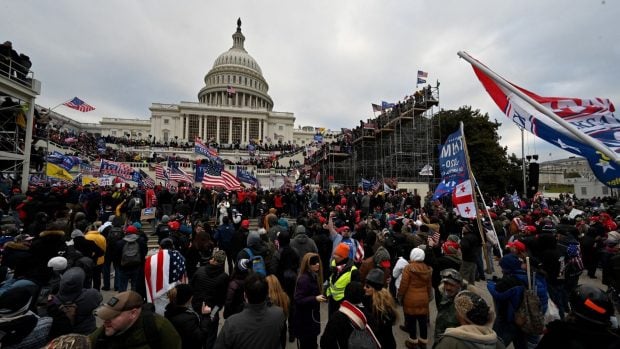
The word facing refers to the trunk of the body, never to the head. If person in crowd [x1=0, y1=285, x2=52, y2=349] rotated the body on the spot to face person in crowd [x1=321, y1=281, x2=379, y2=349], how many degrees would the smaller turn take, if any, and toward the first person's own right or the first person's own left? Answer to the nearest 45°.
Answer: approximately 135° to the first person's own right

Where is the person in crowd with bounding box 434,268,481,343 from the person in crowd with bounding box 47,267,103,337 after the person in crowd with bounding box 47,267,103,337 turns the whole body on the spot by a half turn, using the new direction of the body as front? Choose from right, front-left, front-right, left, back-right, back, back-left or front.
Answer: front-left

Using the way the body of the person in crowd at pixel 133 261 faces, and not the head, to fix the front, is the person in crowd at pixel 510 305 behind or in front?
behind

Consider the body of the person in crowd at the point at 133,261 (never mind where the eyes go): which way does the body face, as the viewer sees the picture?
away from the camera

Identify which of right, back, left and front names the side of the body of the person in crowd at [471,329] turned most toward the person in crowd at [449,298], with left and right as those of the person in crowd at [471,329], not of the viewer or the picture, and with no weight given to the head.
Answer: front

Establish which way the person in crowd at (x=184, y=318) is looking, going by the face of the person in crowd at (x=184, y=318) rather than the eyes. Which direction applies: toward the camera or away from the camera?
away from the camera

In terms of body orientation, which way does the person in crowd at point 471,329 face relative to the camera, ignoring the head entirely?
away from the camera

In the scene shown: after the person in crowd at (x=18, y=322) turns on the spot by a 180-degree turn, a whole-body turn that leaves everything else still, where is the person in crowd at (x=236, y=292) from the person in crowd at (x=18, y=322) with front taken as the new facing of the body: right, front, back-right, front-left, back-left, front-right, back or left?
left

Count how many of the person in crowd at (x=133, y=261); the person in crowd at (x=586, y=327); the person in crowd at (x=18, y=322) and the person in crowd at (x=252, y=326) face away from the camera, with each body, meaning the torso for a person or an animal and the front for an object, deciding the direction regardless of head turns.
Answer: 4

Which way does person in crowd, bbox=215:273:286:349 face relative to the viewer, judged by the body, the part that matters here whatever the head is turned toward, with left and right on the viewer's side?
facing away from the viewer

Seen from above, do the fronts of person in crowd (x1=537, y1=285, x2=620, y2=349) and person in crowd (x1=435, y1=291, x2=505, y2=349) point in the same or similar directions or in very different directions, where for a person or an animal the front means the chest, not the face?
same or similar directions

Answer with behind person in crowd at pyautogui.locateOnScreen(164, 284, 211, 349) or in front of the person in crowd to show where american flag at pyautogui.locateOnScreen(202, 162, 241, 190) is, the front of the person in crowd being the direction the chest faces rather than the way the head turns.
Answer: in front

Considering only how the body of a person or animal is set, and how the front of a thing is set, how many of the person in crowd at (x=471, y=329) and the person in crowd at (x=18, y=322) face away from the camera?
2

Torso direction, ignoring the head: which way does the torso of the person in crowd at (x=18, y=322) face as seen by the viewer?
away from the camera

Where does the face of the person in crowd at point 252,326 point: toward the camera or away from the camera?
away from the camera

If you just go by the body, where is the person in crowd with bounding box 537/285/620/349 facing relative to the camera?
away from the camera

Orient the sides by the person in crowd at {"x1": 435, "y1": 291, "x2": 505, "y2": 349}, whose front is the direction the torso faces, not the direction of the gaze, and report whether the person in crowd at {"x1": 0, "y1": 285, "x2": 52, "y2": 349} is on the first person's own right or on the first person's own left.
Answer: on the first person's own left

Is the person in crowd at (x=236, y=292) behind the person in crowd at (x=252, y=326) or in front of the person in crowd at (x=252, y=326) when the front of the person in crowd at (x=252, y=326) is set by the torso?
in front

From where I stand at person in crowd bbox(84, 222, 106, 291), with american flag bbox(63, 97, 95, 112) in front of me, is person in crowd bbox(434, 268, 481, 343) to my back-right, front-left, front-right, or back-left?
back-right
